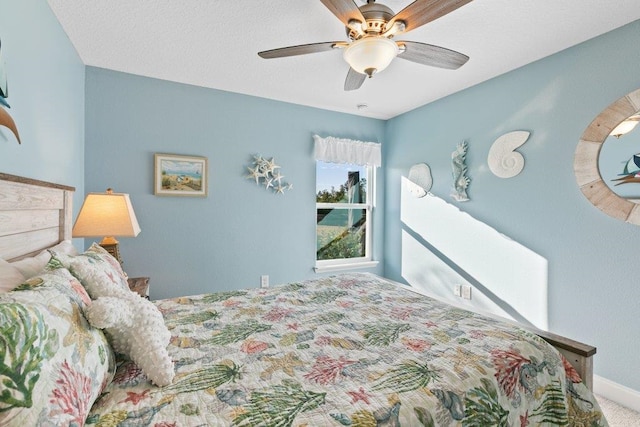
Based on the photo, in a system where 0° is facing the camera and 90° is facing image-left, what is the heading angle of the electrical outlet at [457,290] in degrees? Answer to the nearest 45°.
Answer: approximately 45°

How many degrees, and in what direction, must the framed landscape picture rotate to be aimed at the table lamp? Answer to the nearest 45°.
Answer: approximately 45° to its right

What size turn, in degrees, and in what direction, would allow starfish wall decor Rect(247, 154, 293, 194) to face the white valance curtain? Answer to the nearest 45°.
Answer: approximately 90° to its left

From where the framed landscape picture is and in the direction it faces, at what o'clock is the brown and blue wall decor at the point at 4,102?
The brown and blue wall decor is roughly at 1 o'clock from the framed landscape picture.

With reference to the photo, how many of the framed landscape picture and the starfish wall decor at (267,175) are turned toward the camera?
2

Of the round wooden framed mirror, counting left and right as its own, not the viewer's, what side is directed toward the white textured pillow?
front

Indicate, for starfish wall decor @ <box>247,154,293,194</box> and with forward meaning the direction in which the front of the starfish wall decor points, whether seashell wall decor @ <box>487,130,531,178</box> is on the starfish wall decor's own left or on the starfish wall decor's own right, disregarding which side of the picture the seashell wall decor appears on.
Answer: on the starfish wall decor's own left

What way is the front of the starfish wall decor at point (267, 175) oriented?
toward the camera

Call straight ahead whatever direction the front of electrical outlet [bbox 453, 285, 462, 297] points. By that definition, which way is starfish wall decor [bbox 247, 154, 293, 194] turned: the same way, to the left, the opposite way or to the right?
to the left

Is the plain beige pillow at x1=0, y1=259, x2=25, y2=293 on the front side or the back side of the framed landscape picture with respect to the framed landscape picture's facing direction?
on the front side

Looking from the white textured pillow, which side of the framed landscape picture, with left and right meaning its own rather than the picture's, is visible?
front

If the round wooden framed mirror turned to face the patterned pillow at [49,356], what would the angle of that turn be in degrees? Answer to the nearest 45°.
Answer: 0° — it already faces it

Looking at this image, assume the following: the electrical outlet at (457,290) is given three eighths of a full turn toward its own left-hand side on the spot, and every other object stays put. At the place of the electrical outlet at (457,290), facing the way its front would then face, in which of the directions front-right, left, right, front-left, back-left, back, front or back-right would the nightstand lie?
back-right
